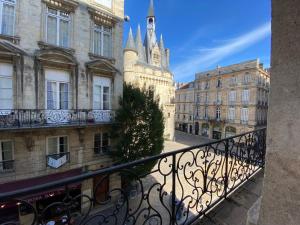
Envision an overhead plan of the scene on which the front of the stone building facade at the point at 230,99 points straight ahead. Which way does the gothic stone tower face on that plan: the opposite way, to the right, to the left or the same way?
to the left

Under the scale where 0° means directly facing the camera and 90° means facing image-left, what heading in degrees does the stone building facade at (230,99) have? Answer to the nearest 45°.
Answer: approximately 45°

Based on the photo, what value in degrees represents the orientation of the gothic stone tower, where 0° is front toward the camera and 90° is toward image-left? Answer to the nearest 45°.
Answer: approximately 315°

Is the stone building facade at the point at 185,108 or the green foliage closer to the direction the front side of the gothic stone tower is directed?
the green foliage
